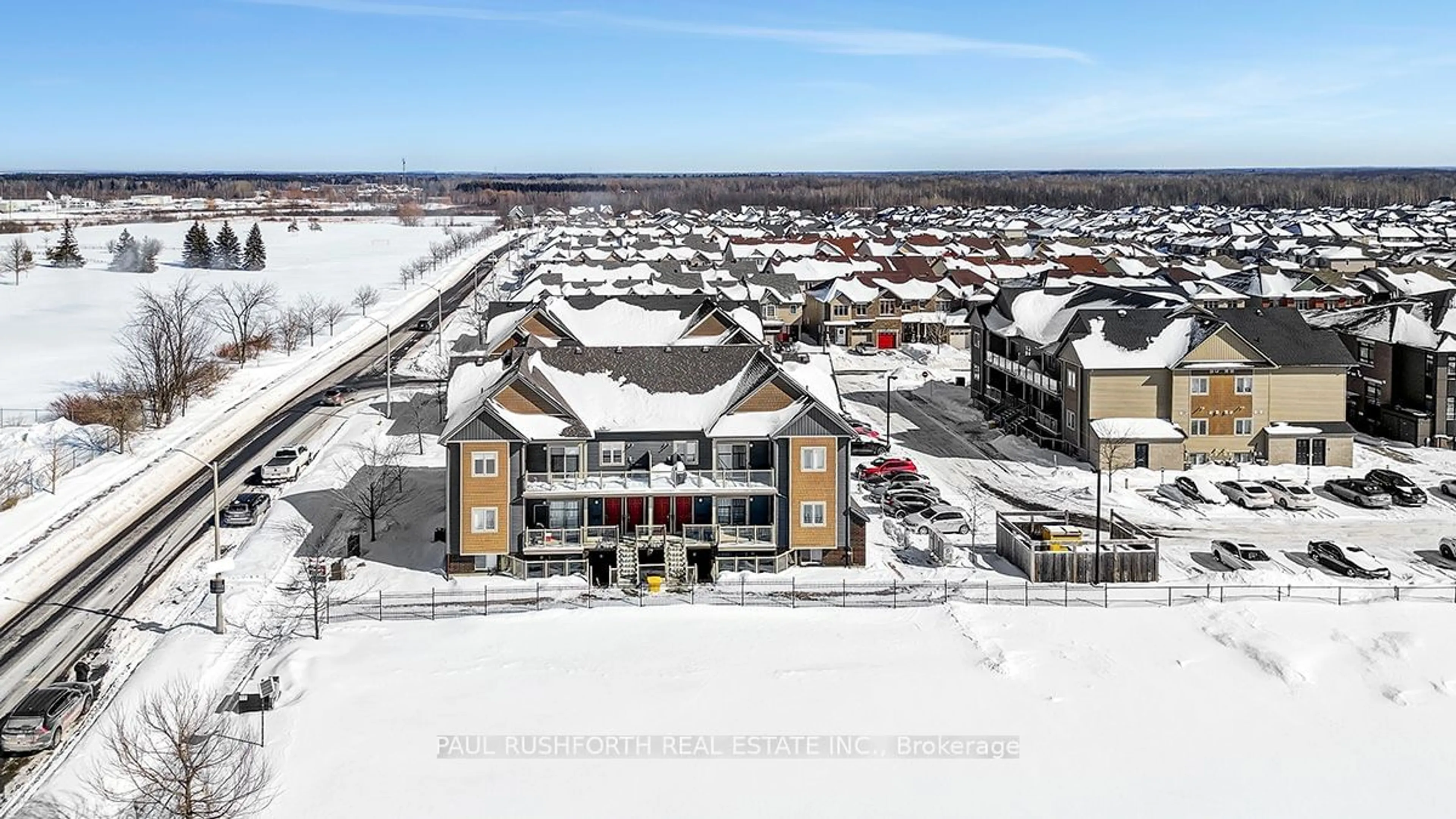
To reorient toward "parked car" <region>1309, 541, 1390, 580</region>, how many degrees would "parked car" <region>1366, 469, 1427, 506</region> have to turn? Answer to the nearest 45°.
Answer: approximately 45° to its right

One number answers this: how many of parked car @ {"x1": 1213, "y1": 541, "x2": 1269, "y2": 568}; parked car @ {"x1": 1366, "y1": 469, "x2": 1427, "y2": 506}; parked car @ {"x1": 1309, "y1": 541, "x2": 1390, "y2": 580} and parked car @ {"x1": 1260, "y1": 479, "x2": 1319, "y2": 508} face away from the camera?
0

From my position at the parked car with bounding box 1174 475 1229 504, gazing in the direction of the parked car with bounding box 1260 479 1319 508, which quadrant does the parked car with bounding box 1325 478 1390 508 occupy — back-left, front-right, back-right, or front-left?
front-left

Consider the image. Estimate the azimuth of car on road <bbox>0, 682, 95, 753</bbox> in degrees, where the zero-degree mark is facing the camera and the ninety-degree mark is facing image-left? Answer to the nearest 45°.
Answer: approximately 225°

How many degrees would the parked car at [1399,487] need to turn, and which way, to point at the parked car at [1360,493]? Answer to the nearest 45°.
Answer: approximately 90° to its right

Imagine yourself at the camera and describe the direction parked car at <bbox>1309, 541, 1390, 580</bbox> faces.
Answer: facing the viewer and to the right of the viewer
